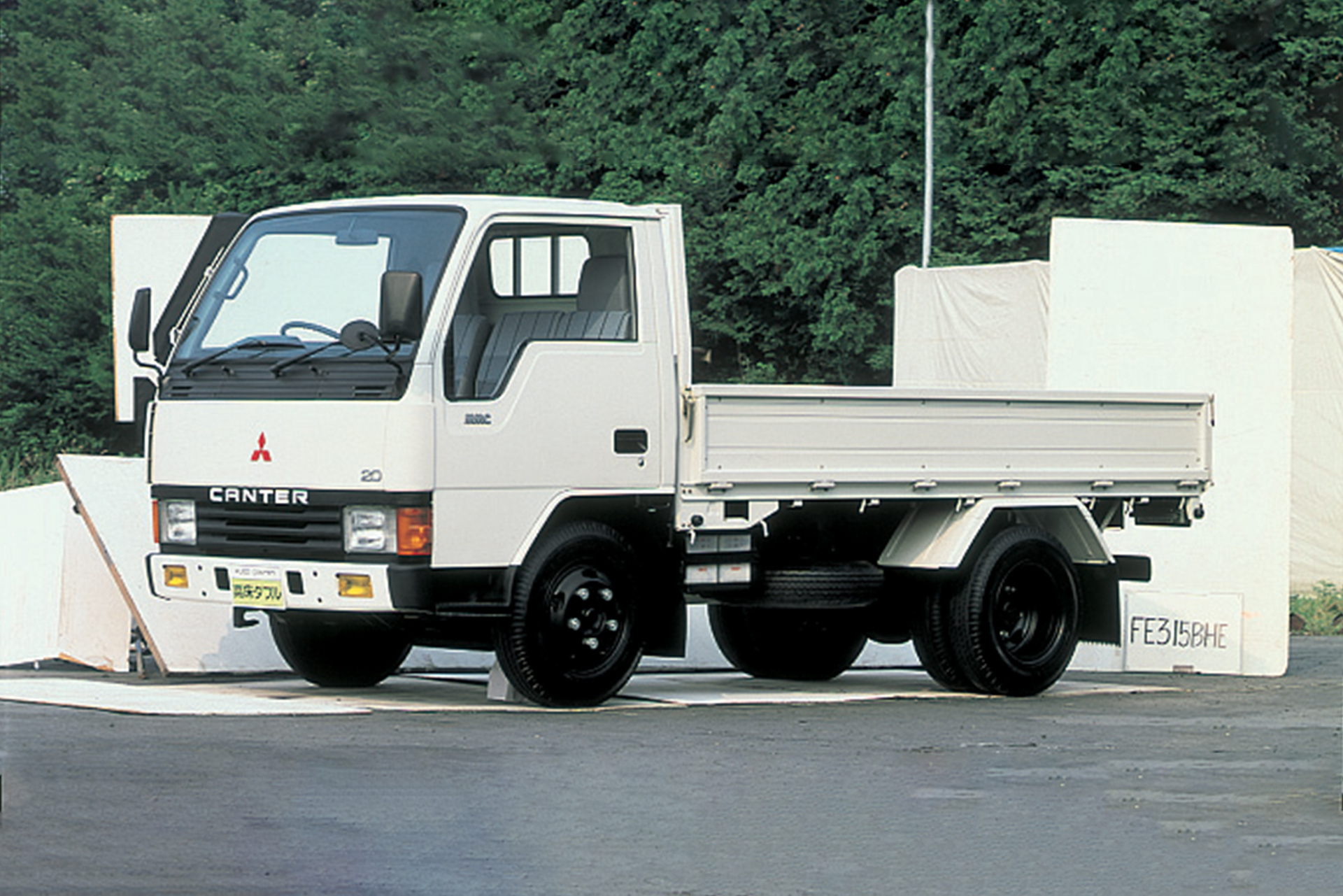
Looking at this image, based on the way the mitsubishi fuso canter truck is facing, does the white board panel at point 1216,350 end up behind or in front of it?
behind

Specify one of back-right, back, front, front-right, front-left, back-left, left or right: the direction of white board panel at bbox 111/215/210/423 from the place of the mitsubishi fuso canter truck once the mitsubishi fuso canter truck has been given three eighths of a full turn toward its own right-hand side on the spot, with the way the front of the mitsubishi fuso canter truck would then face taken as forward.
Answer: front-left

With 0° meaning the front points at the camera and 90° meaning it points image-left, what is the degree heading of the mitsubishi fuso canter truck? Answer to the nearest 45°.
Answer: approximately 45°

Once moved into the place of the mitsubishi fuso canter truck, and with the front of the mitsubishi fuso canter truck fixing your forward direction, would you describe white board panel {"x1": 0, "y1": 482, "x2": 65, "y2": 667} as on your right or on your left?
on your right

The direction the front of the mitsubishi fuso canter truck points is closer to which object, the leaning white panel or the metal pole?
the leaning white panel

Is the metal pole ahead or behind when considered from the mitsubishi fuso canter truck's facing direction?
behind

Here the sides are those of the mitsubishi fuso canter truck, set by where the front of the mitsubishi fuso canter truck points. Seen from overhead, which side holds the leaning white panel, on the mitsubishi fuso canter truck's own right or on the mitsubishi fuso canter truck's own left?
on the mitsubishi fuso canter truck's own right
